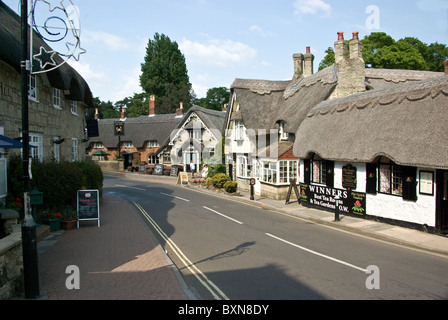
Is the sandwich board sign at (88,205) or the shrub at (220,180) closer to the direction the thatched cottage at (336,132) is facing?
the sandwich board sign

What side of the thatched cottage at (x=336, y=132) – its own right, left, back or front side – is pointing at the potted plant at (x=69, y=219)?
front

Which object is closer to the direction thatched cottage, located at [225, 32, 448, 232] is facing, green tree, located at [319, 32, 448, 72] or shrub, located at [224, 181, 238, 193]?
the shrub

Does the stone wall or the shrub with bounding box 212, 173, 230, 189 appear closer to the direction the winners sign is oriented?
the stone wall

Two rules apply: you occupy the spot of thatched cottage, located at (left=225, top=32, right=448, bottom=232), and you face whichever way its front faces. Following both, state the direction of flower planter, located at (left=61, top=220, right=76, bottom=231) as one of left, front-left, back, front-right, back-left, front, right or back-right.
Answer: front

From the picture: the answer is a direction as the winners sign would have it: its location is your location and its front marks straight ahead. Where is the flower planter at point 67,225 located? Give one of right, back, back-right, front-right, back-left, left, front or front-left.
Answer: front

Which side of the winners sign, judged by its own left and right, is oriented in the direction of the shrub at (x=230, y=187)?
right

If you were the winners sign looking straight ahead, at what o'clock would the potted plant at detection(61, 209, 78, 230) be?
The potted plant is roughly at 12 o'clock from the winners sign.

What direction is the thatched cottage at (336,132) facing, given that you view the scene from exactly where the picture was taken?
facing the viewer and to the left of the viewer

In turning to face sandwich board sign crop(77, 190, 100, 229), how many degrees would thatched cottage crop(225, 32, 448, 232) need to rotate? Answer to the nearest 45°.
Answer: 0° — it already faces it

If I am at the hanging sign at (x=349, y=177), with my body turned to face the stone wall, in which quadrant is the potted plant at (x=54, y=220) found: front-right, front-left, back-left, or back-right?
front-right

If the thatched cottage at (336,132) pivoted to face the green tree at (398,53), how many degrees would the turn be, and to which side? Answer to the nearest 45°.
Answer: approximately 135° to its right

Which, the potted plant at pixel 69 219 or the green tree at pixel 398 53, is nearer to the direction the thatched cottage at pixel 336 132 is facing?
the potted plant

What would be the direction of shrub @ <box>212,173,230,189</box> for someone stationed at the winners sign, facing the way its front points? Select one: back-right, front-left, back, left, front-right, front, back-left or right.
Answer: right

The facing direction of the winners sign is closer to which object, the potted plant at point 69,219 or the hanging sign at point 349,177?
the potted plant

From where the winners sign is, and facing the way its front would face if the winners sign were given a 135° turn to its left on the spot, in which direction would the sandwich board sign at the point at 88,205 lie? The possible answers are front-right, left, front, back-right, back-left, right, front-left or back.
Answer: back-right

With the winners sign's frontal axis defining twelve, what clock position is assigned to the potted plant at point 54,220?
The potted plant is roughly at 12 o'clock from the winners sign.
